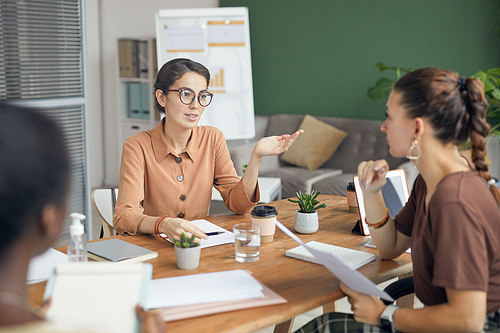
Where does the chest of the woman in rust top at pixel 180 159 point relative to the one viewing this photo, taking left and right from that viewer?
facing the viewer and to the right of the viewer

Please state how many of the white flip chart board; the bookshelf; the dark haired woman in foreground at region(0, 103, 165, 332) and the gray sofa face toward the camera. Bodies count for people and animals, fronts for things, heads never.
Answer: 3

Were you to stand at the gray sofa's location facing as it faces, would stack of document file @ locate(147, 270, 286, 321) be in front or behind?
in front

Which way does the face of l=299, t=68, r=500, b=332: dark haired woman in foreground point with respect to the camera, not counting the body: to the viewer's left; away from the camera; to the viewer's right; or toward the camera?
to the viewer's left

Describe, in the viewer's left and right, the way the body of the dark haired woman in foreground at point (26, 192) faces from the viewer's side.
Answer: facing away from the viewer and to the right of the viewer

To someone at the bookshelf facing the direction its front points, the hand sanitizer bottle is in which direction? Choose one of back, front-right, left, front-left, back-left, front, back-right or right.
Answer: front

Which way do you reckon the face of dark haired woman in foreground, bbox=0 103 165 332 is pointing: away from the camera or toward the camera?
away from the camera

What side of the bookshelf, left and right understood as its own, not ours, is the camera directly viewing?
front

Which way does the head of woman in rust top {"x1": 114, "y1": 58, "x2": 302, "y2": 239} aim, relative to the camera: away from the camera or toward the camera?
toward the camera

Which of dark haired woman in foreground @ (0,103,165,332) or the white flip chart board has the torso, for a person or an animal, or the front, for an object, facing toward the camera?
the white flip chart board

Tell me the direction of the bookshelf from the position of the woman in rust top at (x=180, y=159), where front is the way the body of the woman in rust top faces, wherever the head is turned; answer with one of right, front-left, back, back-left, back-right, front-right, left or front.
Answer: back-left

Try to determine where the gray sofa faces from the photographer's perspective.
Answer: facing the viewer

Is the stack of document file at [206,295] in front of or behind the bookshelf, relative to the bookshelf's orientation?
in front

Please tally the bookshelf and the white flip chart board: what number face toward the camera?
2

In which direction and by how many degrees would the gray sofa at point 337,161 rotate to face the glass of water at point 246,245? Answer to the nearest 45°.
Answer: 0° — it already faces it

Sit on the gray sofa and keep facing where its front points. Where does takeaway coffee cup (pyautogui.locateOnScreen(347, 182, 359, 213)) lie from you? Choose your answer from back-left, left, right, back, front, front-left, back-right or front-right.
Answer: front
